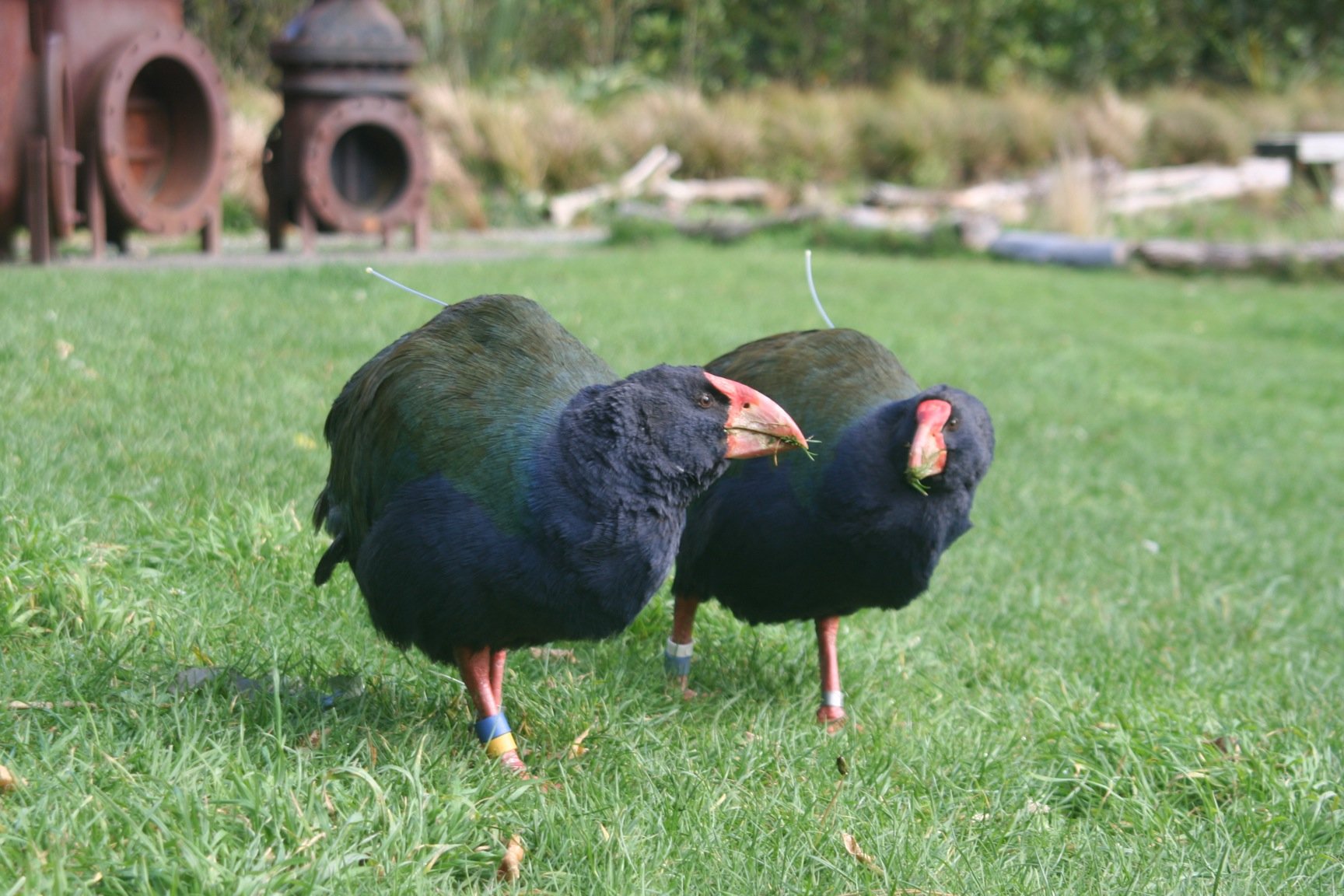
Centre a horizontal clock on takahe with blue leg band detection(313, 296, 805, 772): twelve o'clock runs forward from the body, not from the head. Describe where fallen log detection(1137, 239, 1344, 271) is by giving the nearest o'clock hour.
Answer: The fallen log is roughly at 10 o'clock from the takahe with blue leg band.

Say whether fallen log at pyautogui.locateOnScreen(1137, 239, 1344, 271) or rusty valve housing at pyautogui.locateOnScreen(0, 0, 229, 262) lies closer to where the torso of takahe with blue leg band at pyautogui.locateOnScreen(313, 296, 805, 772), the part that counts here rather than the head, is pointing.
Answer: the fallen log

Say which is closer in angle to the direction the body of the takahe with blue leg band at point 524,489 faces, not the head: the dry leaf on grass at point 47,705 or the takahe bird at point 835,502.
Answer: the takahe bird

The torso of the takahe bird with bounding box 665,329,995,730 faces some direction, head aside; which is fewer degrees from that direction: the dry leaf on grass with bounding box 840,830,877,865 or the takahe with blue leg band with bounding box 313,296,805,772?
the dry leaf on grass

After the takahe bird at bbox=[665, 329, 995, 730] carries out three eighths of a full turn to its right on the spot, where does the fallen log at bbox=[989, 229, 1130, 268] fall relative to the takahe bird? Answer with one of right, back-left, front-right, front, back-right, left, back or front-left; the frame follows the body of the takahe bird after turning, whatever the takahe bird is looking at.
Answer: right

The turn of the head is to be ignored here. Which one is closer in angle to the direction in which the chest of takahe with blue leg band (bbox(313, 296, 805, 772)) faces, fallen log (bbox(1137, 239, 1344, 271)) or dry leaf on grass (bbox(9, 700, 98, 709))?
the fallen log

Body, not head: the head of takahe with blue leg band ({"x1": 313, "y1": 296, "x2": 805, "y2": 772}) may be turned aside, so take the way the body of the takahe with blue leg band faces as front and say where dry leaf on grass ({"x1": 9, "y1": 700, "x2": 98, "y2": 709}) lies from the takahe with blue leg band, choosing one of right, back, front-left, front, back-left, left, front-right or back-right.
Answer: back

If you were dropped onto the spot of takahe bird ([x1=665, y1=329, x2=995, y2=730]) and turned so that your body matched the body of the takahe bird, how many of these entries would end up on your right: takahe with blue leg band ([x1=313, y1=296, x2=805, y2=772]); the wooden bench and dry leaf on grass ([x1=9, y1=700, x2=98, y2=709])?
2

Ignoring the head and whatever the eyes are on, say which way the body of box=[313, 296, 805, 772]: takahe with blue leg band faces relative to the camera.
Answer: to the viewer's right

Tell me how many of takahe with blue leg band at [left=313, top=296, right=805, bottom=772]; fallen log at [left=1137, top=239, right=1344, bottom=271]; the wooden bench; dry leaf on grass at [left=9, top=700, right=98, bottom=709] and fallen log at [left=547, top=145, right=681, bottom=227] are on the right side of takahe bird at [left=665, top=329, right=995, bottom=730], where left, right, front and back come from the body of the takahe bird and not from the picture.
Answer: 2

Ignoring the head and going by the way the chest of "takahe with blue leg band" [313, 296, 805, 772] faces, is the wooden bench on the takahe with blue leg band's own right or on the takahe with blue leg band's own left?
on the takahe with blue leg band's own left

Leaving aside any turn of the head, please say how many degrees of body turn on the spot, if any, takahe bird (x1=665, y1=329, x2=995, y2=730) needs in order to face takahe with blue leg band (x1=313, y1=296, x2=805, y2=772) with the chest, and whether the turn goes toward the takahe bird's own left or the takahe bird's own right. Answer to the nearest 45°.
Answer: approximately 90° to the takahe bird's own right

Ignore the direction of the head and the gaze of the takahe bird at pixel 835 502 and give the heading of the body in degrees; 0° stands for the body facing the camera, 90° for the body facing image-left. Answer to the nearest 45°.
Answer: approximately 315°
